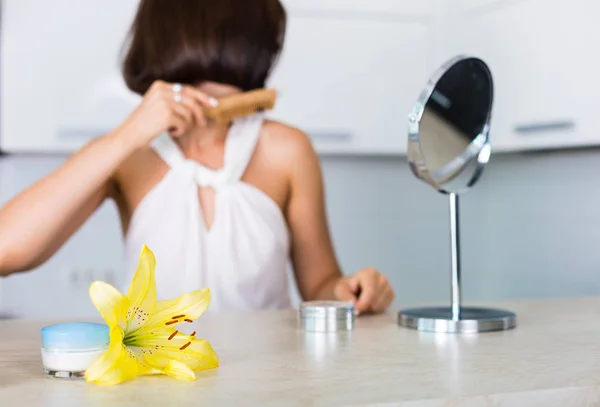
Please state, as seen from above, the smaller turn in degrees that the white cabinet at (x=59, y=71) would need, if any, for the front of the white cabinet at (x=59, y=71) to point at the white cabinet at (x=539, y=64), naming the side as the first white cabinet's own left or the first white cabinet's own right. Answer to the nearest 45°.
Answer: approximately 90° to the first white cabinet's own left

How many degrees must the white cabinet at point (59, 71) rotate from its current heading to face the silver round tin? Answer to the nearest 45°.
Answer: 0° — it already faces it

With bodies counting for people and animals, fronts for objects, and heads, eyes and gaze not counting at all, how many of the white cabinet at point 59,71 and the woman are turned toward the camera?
2

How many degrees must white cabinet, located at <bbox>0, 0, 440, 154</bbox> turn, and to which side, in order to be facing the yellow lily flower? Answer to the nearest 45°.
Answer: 0° — it already faces it

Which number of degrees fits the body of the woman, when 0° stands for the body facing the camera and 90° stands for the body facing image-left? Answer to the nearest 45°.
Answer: approximately 0°

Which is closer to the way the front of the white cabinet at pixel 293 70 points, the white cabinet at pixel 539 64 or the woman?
the woman
